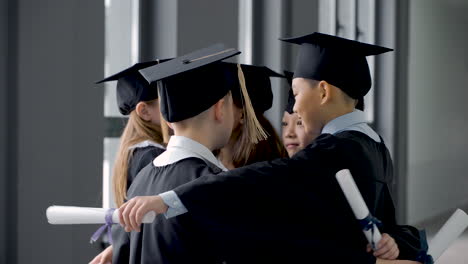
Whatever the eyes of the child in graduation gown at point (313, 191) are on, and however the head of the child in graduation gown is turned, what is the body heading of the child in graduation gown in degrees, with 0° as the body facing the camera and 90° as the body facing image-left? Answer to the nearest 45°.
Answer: approximately 135°

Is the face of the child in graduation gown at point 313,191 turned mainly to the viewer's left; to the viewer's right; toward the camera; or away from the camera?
to the viewer's left

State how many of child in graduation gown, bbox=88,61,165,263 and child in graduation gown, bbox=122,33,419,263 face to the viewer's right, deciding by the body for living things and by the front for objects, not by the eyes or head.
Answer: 1

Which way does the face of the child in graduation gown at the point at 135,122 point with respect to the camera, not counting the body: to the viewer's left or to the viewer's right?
to the viewer's right

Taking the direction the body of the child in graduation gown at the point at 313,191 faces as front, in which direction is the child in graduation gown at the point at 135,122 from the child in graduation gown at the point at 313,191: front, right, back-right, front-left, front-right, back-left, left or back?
front

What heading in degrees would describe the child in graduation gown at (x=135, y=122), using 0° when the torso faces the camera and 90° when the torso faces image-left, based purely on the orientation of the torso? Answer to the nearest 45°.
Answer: approximately 270°

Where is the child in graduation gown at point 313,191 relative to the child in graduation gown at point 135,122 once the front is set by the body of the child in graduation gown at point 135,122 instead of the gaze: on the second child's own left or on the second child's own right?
on the second child's own right
